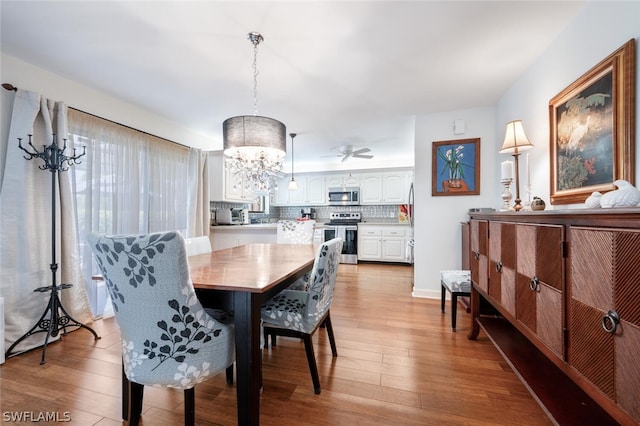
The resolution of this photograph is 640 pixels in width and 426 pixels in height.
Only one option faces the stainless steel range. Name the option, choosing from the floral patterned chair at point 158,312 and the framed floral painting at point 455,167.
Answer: the floral patterned chair

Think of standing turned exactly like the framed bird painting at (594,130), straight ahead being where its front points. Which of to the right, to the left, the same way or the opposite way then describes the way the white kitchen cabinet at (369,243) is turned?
to the left

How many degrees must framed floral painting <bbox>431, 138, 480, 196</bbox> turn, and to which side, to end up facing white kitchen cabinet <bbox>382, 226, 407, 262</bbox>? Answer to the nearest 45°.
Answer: approximately 135° to its right

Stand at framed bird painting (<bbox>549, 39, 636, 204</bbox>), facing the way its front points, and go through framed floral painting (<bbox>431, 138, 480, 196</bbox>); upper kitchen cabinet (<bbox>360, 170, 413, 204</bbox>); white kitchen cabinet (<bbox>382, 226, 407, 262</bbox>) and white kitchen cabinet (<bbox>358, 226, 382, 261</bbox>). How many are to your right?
4

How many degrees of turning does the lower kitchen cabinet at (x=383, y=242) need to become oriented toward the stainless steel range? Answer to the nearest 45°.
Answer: approximately 90° to its right

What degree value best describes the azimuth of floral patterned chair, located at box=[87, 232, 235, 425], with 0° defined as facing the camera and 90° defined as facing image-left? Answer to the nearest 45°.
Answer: approximately 225°

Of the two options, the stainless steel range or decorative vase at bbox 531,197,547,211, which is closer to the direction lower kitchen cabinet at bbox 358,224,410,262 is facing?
the decorative vase
